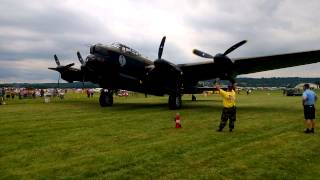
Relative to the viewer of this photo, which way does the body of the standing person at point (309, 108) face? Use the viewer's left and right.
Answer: facing away from the viewer and to the left of the viewer
